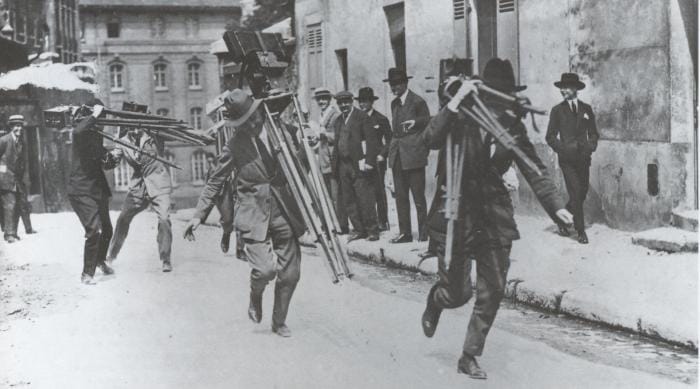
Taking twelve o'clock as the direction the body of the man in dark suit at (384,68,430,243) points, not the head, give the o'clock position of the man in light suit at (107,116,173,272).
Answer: the man in light suit at (107,116,173,272) is roughly at 1 o'clock from the man in dark suit at (384,68,430,243).

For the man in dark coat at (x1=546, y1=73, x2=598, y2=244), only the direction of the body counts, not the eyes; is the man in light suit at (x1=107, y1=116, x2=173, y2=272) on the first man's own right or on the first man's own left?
on the first man's own right

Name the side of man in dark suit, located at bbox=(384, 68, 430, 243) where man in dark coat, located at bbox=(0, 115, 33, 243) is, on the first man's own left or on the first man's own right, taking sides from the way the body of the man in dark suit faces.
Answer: on the first man's own right

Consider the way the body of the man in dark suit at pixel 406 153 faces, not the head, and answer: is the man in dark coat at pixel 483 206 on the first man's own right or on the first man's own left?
on the first man's own left

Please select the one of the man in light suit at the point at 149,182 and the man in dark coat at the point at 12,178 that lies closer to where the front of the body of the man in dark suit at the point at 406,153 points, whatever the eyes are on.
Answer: the man in light suit

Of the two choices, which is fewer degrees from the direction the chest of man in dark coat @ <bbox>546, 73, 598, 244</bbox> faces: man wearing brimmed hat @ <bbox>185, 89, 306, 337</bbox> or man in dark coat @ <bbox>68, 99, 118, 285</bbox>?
the man wearing brimmed hat

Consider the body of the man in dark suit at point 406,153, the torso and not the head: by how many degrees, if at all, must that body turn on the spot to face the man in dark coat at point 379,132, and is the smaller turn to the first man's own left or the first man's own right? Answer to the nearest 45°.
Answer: approximately 90° to the first man's own right

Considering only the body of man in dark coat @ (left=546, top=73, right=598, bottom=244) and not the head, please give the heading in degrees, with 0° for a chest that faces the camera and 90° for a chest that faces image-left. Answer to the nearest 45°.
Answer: approximately 0°

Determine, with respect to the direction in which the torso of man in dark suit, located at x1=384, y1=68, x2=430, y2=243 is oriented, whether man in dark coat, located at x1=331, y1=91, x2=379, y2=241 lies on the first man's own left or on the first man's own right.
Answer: on the first man's own right

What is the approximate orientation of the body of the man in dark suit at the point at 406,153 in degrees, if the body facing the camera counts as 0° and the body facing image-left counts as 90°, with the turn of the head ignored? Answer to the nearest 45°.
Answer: approximately 45°

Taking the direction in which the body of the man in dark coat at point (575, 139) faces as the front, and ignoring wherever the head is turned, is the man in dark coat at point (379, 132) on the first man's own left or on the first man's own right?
on the first man's own right
